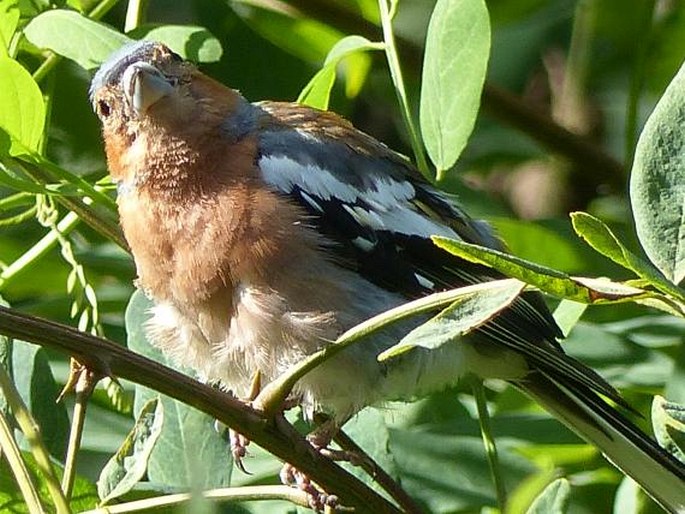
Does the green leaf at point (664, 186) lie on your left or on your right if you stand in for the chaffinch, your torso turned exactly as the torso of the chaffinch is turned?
on your left

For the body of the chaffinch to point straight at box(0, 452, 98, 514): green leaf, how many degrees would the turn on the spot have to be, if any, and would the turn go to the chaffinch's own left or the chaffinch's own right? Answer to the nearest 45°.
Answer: approximately 45° to the chaffinch's own right

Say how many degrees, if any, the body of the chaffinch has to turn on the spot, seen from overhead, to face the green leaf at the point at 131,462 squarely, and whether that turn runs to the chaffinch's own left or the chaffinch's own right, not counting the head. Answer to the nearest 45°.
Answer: approximately 45° to the chaffinch's own right

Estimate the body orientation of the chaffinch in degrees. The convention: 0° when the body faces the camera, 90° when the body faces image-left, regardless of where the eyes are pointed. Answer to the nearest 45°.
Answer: approximately 45°

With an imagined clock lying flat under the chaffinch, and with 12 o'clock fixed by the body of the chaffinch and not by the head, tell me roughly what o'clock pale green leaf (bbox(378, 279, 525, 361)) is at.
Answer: The pale green leaf is roughly at 10 o'clock from the chaffinch.

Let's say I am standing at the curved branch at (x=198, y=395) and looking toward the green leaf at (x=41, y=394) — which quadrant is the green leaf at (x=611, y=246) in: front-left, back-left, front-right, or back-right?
back-right

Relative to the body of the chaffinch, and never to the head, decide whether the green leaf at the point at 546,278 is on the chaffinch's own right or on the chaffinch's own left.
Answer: on the chaffinch's own left

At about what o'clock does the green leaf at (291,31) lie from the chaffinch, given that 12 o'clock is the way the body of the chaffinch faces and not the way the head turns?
The green leaf is roughly at 4 o'clock from the chaffinch.
